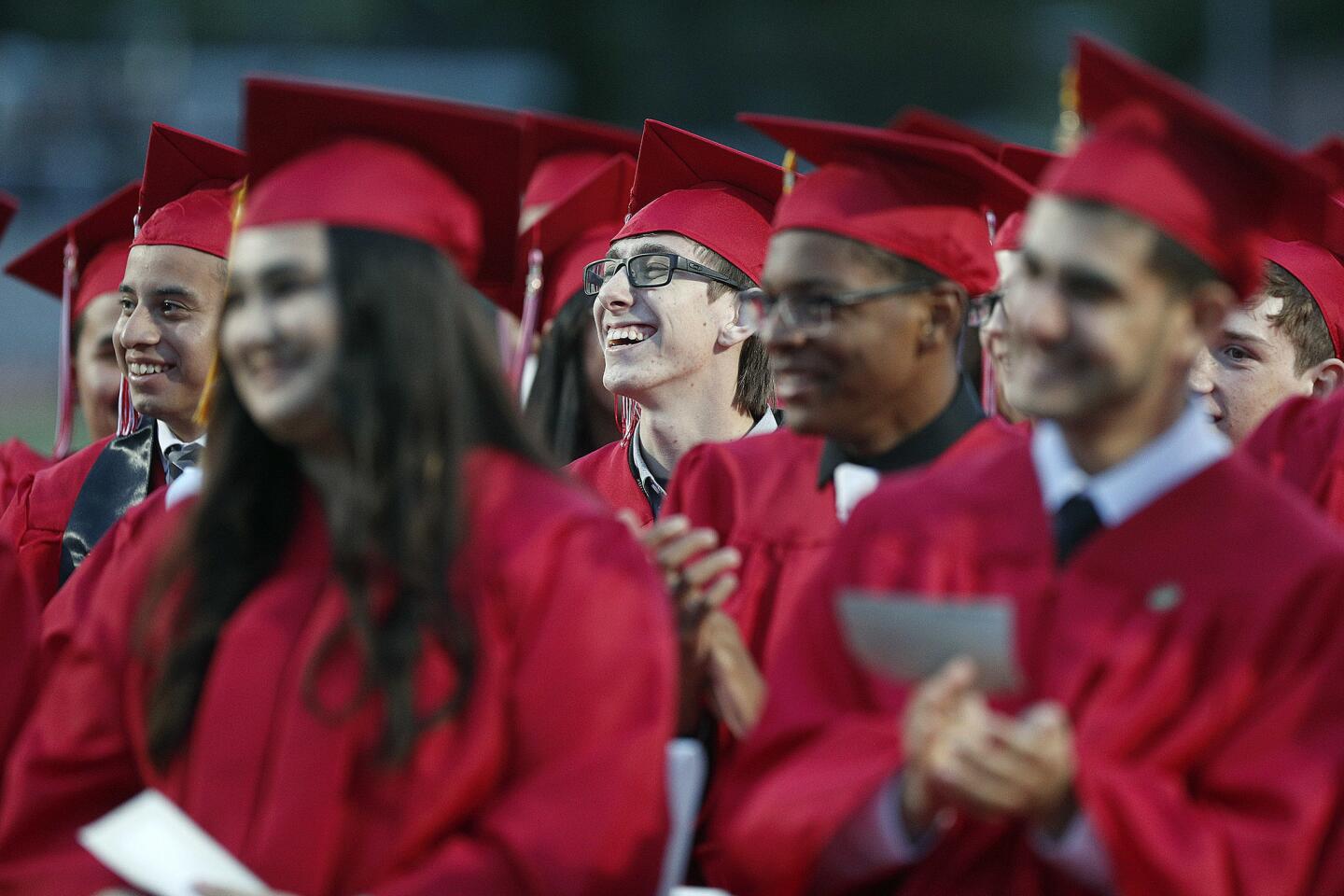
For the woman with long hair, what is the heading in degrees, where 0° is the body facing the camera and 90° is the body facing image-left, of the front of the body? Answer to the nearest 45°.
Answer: approximately 45°

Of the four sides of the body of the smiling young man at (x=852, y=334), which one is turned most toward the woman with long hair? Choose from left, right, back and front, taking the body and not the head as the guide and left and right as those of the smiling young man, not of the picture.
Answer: front

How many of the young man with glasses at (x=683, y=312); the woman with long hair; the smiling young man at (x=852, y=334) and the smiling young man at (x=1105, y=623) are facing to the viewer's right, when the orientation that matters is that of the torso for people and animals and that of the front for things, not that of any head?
0

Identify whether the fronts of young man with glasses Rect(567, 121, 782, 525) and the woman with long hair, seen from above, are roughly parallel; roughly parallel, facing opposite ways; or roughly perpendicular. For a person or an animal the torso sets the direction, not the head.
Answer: roughly parallel

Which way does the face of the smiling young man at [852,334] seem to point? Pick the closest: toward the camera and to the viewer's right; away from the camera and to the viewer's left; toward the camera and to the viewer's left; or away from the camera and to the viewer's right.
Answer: toward the camera and to the viewer's left

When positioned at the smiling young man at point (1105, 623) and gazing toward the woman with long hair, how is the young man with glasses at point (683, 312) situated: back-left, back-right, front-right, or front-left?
front-right

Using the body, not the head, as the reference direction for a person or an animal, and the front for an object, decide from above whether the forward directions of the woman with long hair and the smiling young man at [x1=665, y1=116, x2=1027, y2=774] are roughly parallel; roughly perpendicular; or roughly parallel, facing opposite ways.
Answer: roughly parallel

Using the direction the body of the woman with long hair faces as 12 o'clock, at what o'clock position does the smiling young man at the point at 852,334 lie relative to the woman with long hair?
The smiling young man is roughly at 6 o'clock from the woman with long hair.

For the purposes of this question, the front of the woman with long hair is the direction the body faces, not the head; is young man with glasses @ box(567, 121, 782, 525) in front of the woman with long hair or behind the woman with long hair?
behind

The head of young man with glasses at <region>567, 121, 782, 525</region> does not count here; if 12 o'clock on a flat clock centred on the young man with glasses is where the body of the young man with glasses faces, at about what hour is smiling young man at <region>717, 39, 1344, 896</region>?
The smiling young man is roughly at 10 o'clock from the young man with glasses.

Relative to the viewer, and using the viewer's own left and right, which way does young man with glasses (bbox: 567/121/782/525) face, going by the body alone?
facing the viewer and to the left of the viewer

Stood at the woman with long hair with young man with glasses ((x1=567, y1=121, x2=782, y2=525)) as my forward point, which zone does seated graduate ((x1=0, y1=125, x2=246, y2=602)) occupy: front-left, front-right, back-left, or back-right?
front-left

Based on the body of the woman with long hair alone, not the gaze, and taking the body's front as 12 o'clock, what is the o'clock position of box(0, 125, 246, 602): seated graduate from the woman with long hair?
The seated graduate is roughly at 4 o'clock from the woman with long hair.

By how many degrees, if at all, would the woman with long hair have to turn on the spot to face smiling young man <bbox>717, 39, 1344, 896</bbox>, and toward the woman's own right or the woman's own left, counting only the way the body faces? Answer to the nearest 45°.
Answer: approximately 135° to the woman's own left

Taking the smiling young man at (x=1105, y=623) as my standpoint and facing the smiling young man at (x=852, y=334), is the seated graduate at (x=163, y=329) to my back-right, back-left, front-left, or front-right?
front-left

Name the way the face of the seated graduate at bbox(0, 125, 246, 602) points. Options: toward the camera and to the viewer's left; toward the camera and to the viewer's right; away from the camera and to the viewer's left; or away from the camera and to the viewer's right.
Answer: toward the camera and to the viewer's left

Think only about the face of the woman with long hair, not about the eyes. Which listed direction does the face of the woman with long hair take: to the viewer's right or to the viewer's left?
to the viewer's left

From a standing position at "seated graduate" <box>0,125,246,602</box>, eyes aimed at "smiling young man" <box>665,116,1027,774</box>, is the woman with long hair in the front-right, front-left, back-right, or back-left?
front-right
